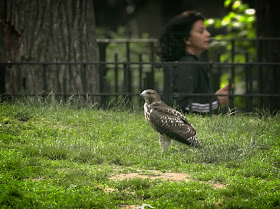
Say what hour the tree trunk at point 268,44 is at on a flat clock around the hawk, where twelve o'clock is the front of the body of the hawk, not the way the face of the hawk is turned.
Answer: The tree trunk is roughly at 4 o'clock from the hawk.

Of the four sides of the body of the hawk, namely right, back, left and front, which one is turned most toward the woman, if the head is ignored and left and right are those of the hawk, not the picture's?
right

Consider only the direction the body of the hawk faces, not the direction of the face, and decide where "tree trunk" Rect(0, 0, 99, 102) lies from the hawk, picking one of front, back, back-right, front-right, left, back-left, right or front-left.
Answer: front-right

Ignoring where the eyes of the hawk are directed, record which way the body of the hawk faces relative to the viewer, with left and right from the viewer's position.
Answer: facing to the left of the viewer

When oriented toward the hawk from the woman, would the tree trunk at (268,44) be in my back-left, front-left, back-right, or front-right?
back-left
